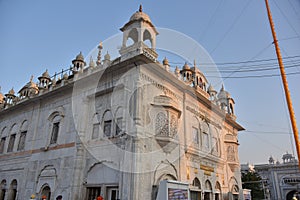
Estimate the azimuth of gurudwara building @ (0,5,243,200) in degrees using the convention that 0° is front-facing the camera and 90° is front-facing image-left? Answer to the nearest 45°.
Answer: approximately 315°

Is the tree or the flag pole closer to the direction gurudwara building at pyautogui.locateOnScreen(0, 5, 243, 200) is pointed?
the flag pole

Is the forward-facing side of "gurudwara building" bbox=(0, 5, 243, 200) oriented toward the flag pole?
yes

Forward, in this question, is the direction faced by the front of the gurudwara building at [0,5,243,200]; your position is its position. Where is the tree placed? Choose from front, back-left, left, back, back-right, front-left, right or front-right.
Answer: left
